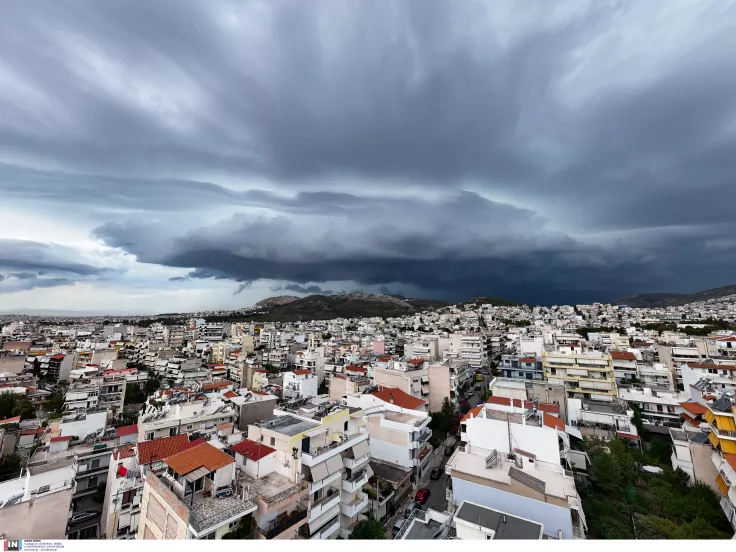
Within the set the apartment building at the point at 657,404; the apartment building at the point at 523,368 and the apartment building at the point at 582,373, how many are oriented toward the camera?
3

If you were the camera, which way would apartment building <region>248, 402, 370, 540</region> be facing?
facing the viewer and to the right of the viewer

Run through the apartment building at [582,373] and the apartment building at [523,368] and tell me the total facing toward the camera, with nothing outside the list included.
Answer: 2

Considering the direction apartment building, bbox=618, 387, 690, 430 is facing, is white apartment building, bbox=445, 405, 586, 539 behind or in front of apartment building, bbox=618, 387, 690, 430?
in front

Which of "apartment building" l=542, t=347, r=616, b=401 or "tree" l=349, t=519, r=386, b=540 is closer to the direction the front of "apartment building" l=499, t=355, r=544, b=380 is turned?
the tree

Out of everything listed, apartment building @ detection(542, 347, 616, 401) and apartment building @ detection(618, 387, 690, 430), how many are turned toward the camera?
2

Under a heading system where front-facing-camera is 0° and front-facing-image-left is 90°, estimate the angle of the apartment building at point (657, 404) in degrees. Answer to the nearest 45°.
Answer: approximately 0°

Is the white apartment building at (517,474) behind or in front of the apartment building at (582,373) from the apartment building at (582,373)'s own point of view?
in front

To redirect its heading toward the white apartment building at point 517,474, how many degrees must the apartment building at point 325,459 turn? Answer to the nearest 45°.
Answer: approximately 45° to its left

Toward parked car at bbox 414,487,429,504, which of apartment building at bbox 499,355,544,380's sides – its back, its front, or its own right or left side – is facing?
front

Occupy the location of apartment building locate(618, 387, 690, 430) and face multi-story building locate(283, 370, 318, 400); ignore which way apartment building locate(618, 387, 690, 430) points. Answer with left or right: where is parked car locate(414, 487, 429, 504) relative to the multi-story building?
left
